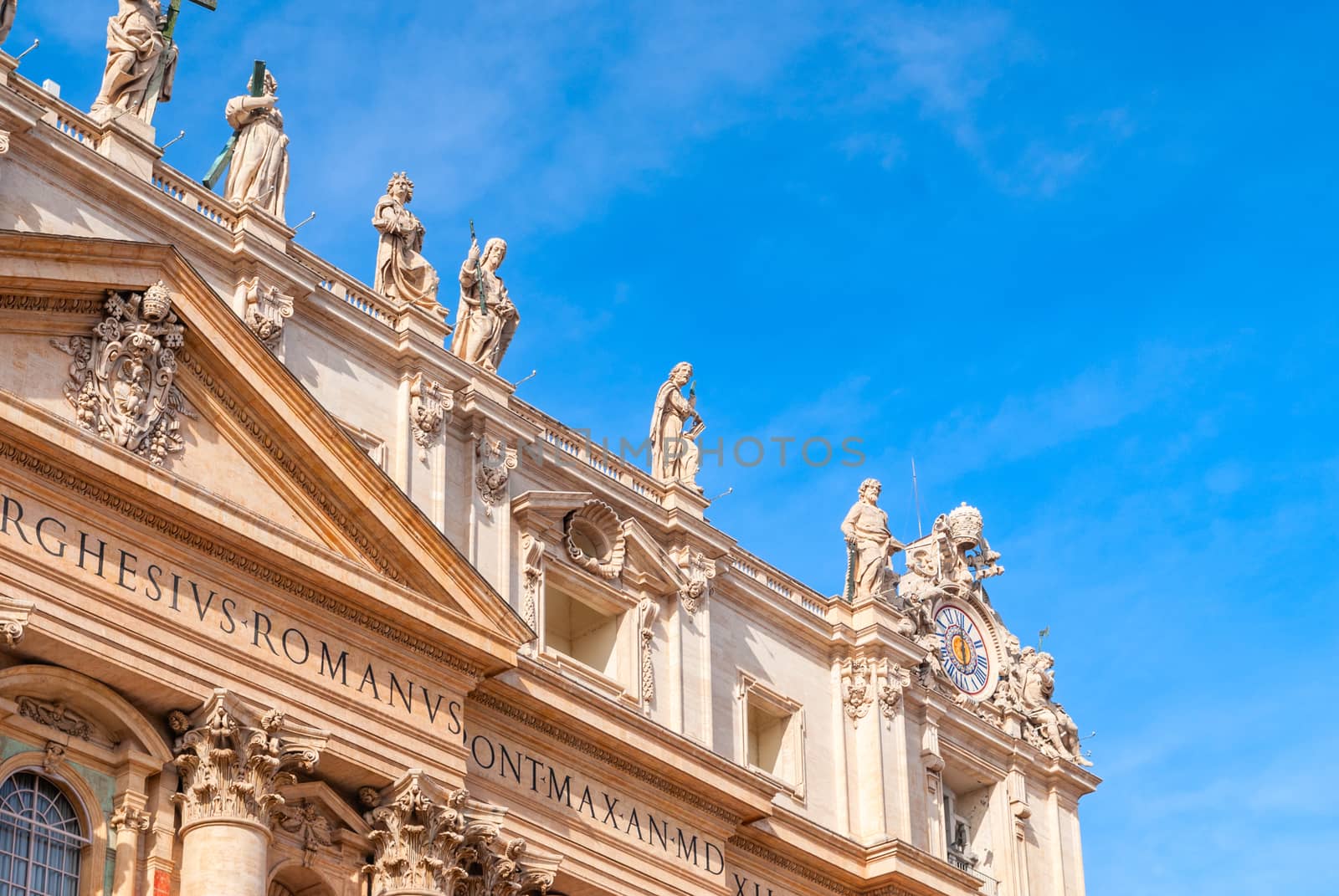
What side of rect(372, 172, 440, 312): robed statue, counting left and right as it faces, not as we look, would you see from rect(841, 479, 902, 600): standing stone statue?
left

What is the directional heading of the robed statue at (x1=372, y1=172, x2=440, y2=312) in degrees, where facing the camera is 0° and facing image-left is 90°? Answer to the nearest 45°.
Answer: approximately 315°

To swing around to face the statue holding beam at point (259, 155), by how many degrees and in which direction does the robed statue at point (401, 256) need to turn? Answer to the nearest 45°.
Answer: approximately 90° to its right

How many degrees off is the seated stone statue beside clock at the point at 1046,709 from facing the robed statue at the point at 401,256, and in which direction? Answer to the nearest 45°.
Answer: approximately 90° to its right

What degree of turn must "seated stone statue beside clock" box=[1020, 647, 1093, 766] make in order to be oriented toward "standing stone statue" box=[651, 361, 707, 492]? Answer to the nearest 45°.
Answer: approximately 90° to its right

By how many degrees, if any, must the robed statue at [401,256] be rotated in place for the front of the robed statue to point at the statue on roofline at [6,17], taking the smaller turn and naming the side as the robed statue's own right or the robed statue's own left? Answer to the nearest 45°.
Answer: approximately 90° to the robed statue's own right

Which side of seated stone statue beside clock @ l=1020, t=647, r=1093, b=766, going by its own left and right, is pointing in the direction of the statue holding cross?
right

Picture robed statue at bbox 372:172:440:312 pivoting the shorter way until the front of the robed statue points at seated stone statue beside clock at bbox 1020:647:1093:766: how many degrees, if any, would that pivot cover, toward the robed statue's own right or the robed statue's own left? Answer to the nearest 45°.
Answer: approximately 90° to the robed statue's own left
